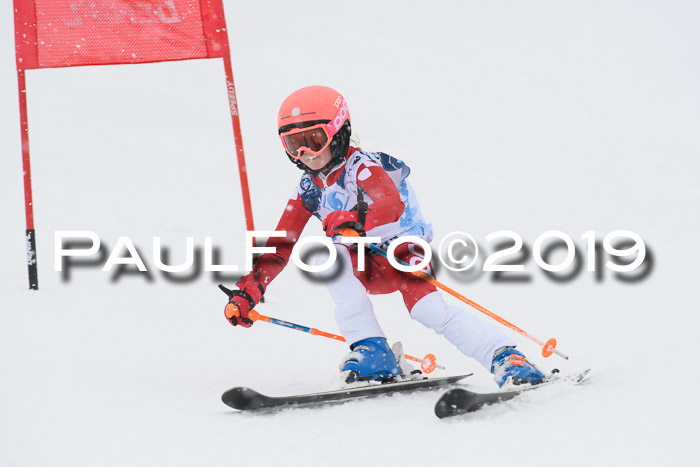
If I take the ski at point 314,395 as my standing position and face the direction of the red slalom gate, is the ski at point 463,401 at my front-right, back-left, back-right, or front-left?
back-right

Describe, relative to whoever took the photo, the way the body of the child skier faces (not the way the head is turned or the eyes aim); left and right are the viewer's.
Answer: facing the viewer and to the left of the viewer

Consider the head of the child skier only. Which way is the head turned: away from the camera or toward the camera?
toward the camera

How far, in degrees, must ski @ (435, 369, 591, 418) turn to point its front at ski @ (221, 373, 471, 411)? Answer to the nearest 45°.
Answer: approximately 45° to its right
